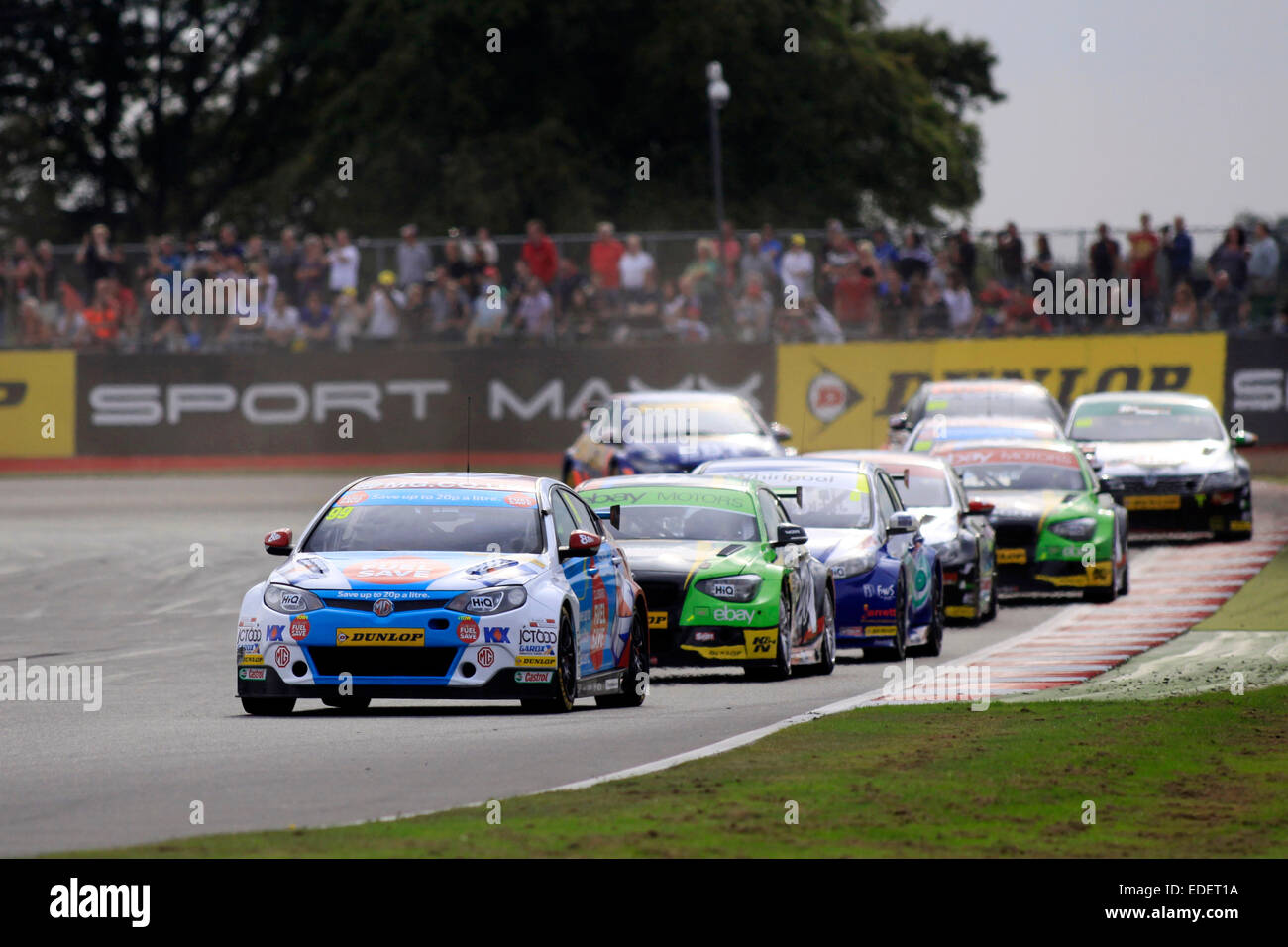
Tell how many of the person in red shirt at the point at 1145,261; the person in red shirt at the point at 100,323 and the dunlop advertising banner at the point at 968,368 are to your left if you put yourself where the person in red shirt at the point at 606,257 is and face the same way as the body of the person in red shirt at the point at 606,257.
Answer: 2

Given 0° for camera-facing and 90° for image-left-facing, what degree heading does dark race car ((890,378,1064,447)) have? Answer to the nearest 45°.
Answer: approximately 0°

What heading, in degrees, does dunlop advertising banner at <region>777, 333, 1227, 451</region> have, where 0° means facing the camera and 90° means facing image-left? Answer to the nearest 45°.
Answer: approximately 0°

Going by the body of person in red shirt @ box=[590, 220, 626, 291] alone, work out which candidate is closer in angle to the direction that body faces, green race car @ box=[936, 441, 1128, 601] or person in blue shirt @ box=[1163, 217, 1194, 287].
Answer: the green race car

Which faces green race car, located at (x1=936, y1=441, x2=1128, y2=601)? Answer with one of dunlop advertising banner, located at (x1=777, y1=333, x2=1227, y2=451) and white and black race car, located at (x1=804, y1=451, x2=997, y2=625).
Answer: the dunlop advertising banner

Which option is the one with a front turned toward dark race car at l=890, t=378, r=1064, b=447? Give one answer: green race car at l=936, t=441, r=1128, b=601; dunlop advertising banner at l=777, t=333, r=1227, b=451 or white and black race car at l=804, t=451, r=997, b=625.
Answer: the dunlop advertising banner

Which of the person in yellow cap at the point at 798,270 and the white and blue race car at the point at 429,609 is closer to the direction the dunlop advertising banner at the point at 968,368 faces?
the white and blue race car

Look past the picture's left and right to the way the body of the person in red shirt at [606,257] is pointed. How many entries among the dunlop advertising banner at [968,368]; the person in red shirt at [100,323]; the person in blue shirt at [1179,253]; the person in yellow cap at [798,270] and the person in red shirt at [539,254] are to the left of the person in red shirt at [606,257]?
3

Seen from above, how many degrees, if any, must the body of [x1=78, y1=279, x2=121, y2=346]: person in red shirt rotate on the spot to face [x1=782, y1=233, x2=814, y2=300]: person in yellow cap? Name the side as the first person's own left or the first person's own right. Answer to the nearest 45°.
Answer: approximately 45° to the first person's own left

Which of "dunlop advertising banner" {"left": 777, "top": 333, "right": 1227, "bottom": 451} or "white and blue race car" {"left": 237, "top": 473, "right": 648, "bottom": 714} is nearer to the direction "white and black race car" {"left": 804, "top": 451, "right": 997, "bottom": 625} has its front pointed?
the white and blue race car

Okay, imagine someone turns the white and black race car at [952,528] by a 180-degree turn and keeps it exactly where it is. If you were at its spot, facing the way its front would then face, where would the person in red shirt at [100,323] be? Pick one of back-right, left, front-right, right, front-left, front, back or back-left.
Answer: front-left

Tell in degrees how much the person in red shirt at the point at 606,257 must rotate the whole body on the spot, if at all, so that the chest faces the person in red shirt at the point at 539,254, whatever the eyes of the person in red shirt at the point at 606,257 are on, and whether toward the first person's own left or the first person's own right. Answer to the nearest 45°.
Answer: approximately 90° to the first person's own right
